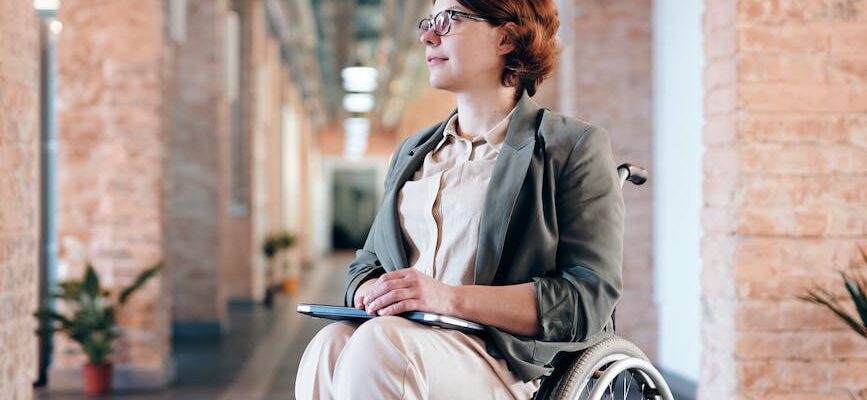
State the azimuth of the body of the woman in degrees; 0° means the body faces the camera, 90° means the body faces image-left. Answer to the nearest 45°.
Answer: approximately 45°

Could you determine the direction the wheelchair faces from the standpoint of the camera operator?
facing the viewer and to the left of the viewer

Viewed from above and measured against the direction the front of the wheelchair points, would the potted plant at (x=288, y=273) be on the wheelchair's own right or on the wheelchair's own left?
on the wheelchair's own right

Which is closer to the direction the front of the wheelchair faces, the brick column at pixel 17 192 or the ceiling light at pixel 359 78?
the brick column

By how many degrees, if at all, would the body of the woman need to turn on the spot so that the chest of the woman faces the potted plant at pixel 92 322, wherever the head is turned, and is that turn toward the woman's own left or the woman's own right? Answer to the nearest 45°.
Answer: approximately 90° to the woman's own right

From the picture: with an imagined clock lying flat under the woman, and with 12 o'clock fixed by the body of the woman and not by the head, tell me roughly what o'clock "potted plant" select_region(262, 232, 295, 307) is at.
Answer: The potted plant is roughly at 4 o'clock from the woman.

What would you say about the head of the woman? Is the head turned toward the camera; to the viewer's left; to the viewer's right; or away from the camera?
to the viewer's left

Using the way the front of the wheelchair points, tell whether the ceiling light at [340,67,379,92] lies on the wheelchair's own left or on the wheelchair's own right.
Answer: on the wheelchair's own right

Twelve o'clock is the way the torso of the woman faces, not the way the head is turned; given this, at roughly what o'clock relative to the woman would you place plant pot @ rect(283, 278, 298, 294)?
The plant pot is roughly at 4 o'clock from the woman.

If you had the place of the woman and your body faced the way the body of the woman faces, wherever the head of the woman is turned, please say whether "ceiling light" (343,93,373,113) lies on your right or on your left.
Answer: on your right
